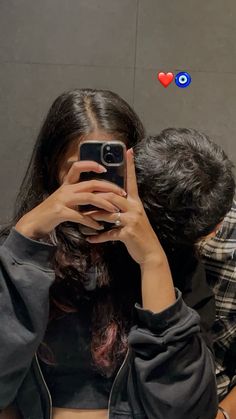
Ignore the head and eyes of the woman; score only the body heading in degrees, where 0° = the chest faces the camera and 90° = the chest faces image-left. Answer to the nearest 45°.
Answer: approximately 0°
